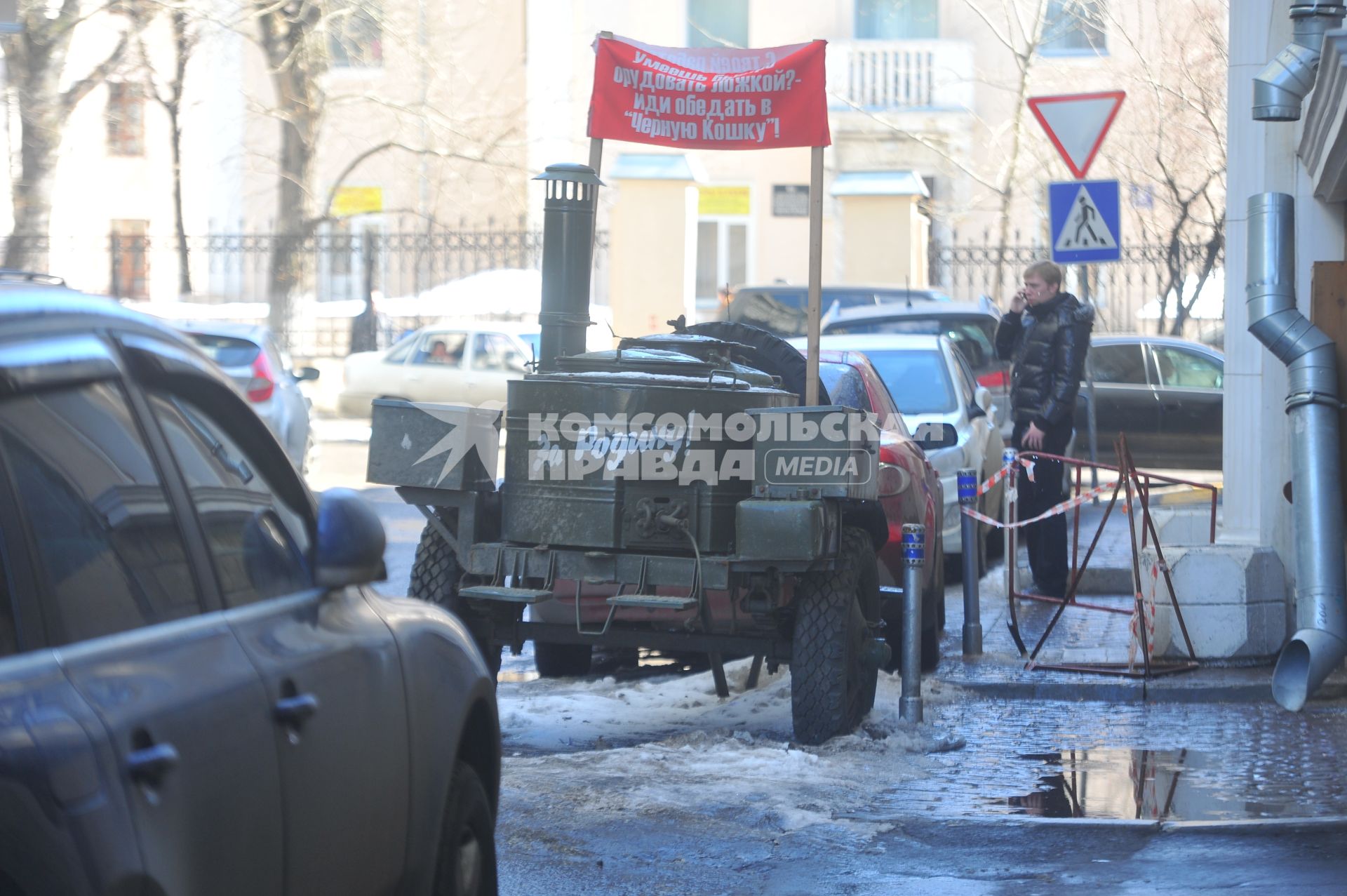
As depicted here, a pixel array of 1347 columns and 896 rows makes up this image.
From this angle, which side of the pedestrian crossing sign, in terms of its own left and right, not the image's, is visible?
front

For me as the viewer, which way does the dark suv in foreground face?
facing away from the viewer and to the right of the viewer

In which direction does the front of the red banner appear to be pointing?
toward the camera

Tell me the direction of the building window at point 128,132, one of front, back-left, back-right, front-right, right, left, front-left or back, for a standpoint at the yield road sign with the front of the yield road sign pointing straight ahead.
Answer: back-right

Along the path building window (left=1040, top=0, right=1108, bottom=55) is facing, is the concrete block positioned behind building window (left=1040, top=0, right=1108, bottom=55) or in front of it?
in front

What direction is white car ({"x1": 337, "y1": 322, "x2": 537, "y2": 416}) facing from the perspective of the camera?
to the viewer's right

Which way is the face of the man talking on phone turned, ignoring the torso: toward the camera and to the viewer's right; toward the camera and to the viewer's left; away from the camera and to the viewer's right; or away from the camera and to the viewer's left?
toward the camera and to the viewer's left

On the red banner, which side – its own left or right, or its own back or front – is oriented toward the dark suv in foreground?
front

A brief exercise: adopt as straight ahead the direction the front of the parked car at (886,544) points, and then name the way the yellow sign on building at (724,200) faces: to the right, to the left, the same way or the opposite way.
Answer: the opposite way

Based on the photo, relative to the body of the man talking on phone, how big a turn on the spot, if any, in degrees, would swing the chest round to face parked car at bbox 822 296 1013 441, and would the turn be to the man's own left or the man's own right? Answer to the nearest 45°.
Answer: approximately 135° to the man's own right

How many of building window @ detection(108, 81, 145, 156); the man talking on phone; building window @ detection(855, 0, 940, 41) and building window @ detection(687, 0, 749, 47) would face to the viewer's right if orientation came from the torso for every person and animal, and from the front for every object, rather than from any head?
0

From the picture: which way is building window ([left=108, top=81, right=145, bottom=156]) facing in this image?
toward the camera
